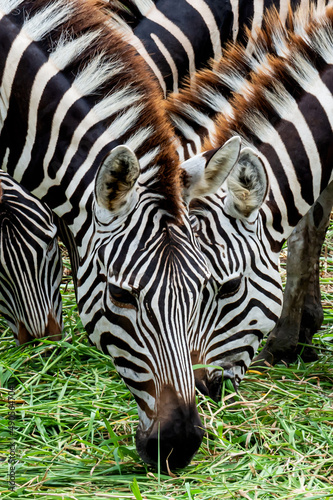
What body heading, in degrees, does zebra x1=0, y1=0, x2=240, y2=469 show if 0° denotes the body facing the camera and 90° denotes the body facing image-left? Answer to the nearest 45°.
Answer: approximately 315°

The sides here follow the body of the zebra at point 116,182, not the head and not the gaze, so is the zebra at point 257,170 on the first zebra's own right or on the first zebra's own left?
on the first zebra's own left
